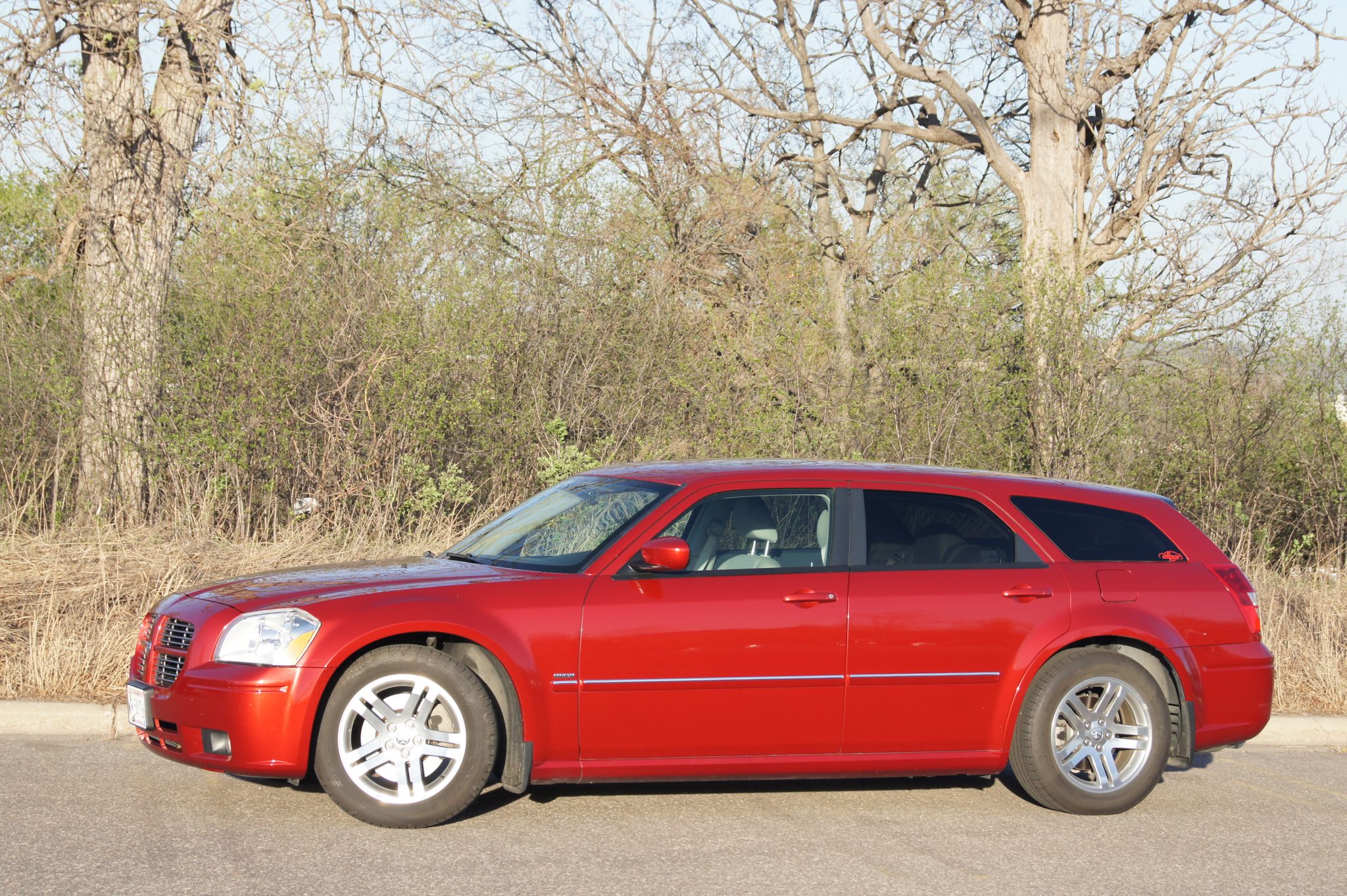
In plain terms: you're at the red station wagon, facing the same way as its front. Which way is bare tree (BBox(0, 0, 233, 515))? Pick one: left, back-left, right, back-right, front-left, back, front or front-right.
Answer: front-right

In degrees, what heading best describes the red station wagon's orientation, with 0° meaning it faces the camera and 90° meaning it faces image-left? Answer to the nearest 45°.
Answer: approximately 90°
